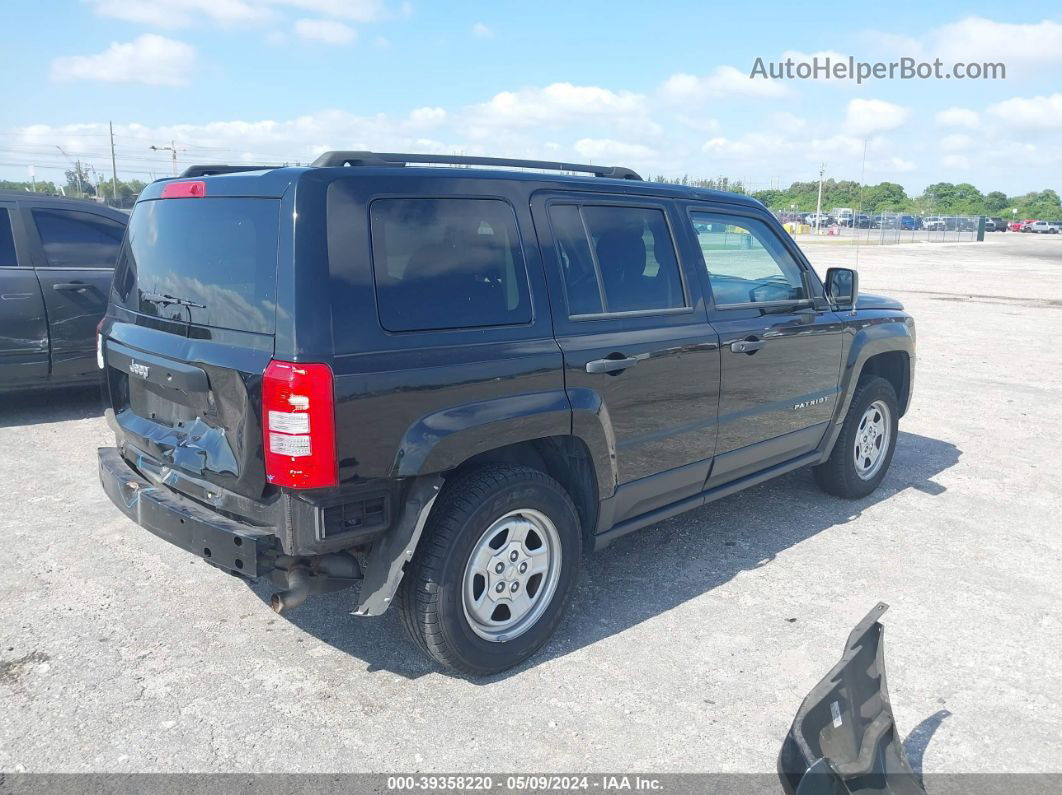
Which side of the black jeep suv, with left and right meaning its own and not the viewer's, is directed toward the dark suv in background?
left

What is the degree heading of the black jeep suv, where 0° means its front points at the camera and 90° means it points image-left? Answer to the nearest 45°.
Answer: approximately 225°

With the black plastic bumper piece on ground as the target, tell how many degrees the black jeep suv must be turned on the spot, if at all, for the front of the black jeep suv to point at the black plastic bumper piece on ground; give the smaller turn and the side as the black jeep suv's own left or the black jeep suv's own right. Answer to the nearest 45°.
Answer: approximately 90° to the black jeep suv's own right
